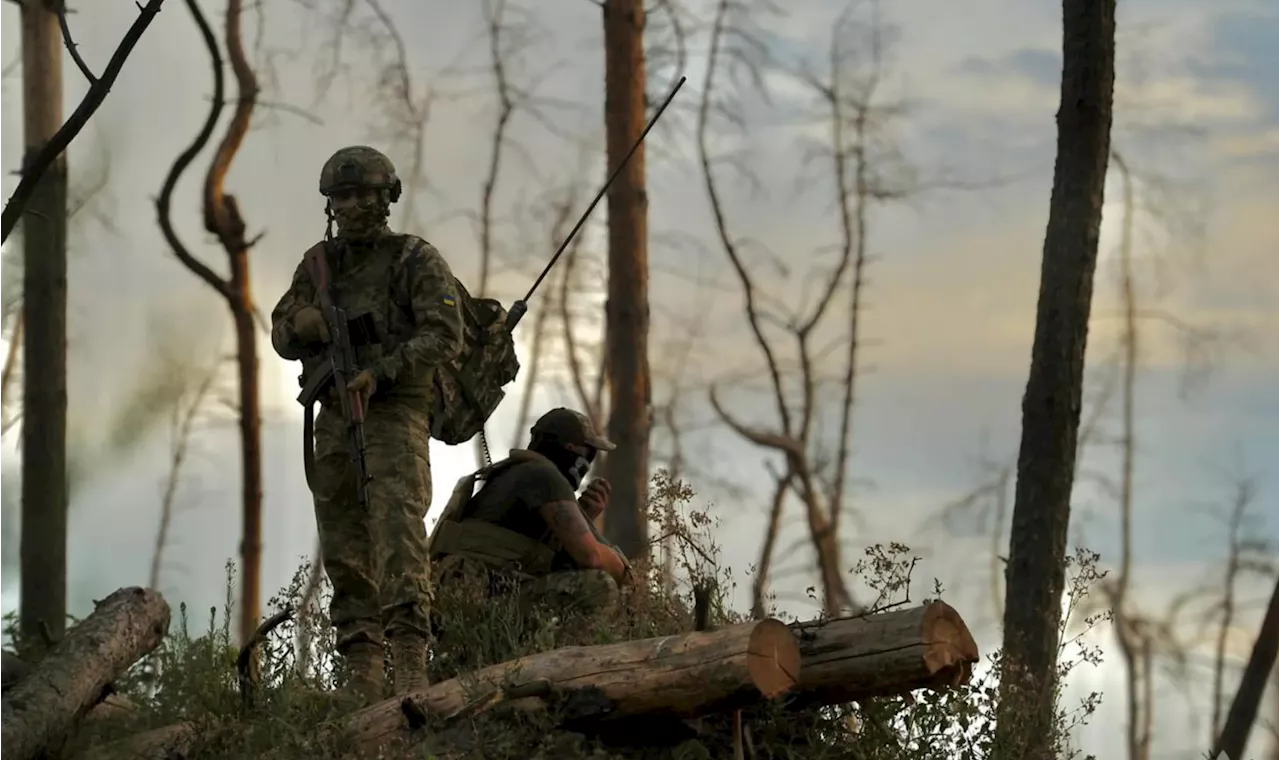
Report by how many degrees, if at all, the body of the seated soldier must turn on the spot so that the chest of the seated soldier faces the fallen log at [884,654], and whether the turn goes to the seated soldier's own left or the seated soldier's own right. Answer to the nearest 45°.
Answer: approximately 45° to the seated soldier's own right

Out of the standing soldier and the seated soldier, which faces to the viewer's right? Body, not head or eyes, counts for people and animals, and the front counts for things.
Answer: the seated soldier

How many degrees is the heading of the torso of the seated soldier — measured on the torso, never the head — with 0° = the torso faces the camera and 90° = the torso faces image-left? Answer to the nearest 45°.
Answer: approximately 270°

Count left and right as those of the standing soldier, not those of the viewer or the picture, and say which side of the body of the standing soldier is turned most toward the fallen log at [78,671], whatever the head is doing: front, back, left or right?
right

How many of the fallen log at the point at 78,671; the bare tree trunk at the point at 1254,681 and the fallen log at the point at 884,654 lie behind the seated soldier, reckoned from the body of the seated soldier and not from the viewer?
1

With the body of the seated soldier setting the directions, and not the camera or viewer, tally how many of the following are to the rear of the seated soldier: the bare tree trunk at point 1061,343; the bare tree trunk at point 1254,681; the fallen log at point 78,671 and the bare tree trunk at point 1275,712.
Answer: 1

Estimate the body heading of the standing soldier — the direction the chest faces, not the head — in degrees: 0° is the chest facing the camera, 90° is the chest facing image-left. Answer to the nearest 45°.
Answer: approximately 45°

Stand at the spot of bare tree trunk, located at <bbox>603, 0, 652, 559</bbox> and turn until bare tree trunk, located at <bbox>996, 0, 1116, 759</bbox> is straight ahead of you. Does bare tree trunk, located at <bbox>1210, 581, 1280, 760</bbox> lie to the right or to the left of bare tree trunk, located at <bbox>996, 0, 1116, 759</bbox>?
left

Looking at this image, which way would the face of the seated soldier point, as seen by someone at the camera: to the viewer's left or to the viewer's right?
to the viewer's right
